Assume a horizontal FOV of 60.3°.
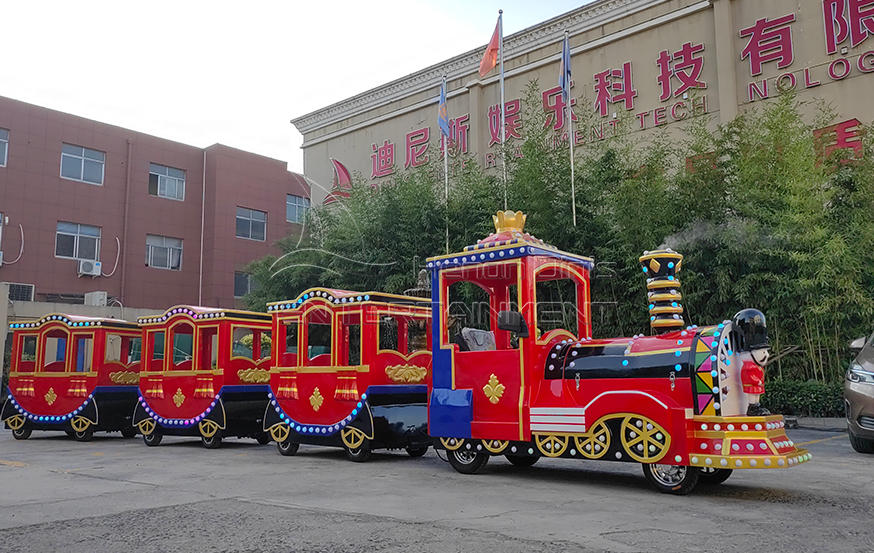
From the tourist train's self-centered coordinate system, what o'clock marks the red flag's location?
The red flag is roughly at 8 o'clock from the tourist train.

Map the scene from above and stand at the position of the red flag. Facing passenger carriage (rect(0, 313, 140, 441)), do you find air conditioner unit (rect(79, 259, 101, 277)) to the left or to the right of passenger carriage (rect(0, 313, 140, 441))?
right

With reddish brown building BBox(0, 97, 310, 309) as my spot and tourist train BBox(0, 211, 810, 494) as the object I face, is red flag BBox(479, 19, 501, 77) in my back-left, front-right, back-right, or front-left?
front-left

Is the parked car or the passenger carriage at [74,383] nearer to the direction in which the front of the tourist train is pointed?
the parked car

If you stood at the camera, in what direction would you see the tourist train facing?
facing the viewer and to the right of the viewer

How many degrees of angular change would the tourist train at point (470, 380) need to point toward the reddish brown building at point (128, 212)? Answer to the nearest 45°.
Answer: approximately 180°

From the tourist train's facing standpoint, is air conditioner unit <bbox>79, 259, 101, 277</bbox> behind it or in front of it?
behind
